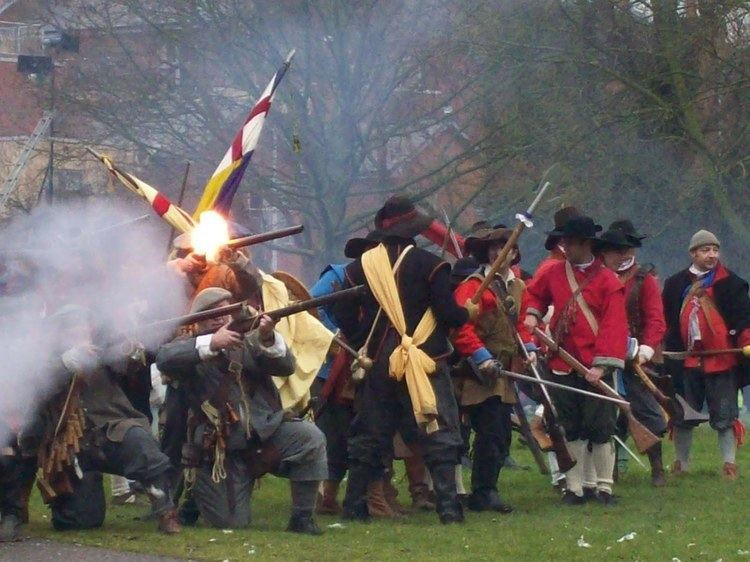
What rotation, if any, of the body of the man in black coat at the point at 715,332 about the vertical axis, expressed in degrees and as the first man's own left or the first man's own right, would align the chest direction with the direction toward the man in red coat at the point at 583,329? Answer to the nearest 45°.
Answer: approximately 45° to the first man's own right

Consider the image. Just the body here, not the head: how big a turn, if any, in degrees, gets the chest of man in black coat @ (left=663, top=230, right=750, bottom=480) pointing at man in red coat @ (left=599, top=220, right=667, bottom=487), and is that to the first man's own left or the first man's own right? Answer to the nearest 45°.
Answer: approximately 45° to the first man's own right
